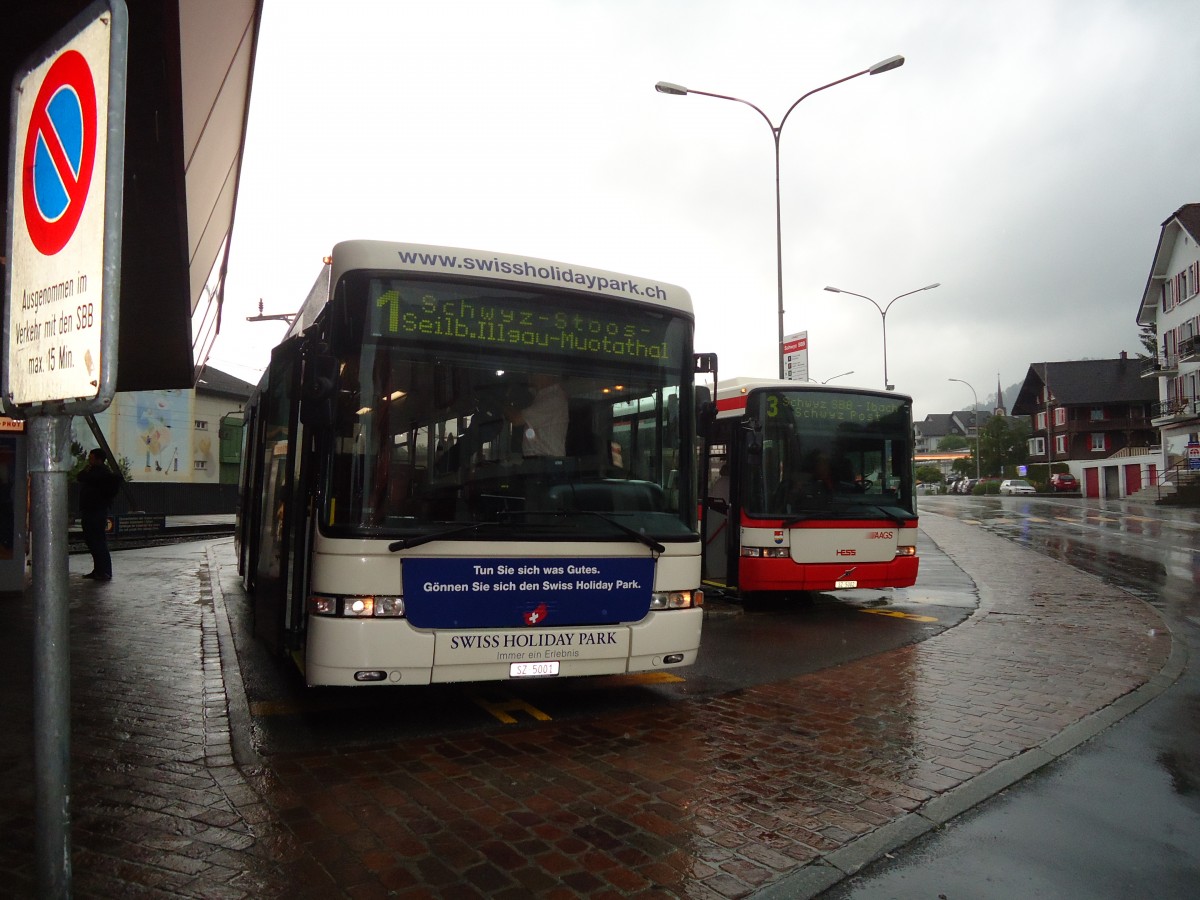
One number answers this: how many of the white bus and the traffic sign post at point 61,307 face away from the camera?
0

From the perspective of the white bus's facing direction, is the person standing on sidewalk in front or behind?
behind

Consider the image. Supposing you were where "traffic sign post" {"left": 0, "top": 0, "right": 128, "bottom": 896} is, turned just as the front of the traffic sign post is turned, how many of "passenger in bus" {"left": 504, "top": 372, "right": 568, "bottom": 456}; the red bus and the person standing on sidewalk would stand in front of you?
0

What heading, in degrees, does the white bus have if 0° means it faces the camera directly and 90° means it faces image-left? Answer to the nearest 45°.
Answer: approximately 315°

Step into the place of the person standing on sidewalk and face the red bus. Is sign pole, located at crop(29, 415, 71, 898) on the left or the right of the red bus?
right

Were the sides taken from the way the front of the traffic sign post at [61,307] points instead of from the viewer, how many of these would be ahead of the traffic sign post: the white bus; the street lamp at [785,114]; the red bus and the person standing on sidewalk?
0

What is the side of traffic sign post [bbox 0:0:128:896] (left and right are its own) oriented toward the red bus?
back

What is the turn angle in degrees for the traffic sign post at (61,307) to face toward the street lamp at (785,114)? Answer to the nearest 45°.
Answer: approximately 180°

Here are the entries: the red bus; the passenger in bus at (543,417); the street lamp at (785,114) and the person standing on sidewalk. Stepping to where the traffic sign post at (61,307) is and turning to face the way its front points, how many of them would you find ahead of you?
0

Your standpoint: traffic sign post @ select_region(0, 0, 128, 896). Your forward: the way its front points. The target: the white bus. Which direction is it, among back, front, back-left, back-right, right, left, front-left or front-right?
back

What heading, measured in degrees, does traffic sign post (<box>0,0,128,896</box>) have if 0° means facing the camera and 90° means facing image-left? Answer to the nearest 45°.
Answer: approximately 45°

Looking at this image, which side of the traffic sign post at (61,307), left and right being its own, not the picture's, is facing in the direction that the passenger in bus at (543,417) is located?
back
